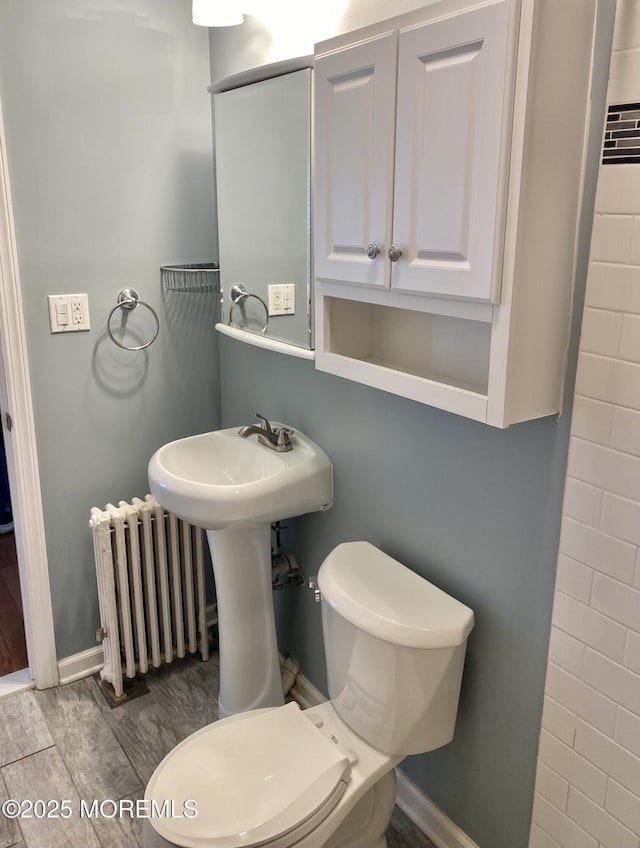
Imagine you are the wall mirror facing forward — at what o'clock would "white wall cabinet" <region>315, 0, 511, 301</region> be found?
The white wall cabinet is roughly at 10 o'clock from the wall mirror.

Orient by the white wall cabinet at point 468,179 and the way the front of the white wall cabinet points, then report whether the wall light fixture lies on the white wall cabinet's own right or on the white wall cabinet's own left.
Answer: on the white wall cabinet's own right

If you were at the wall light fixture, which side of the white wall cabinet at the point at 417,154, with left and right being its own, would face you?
right

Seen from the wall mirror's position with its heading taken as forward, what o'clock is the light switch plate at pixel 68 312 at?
The light switch plate is roughly at 2 o'clock from the wall mirror.

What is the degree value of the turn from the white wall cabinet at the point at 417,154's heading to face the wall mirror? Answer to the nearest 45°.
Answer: approximately 90° to its right

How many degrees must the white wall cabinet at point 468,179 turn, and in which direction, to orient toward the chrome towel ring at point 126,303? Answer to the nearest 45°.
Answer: approximately 90° to its right

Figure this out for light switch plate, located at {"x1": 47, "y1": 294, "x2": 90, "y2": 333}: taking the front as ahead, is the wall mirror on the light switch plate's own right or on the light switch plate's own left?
on the light switch plate's own left
